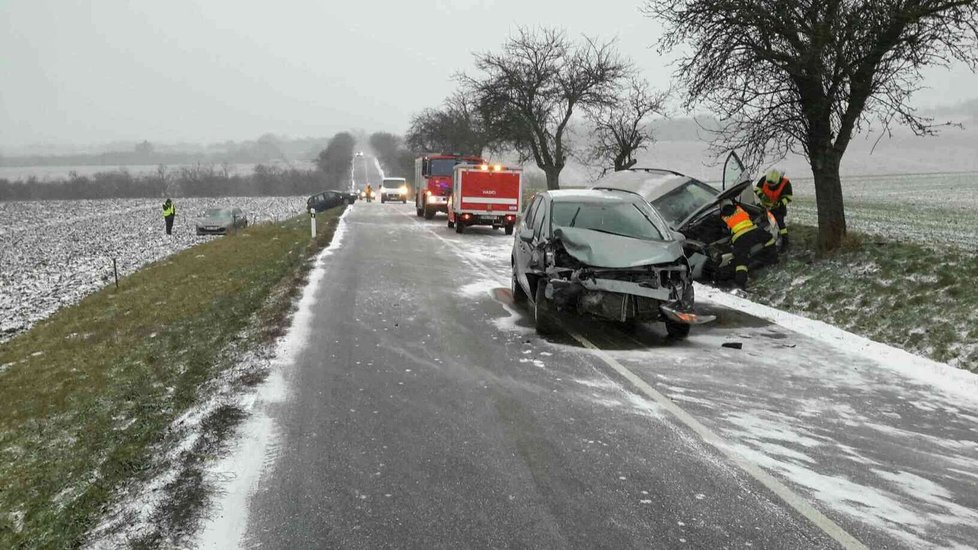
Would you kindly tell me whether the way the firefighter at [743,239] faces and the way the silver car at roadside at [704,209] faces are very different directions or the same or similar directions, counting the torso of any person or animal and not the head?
very different directions

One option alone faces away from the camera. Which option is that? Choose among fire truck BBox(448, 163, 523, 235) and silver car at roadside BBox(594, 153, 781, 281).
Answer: the fire truck

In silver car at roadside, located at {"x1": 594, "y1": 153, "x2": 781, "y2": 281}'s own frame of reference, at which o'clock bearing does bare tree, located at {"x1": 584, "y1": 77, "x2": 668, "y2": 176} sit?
The bare tree is roughly at 7 o'clock from the silver car at roadside.

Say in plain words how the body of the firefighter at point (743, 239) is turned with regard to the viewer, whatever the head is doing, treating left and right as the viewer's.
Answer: facing away from the viewer and to the left of the viewer

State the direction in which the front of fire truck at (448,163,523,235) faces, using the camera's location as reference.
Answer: facing away from the viewer

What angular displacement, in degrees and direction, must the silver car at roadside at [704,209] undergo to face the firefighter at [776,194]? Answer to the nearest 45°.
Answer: approximately 90° to its left

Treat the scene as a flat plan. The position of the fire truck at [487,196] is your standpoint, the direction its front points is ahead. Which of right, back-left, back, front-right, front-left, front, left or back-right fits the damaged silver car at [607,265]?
back

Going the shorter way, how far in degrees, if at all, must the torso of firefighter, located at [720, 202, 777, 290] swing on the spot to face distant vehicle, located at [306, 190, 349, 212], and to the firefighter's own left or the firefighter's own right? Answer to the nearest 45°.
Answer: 0° — they already face it

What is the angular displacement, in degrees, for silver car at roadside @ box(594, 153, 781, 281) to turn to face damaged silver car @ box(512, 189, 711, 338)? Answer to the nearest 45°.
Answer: approximately 45° to its right

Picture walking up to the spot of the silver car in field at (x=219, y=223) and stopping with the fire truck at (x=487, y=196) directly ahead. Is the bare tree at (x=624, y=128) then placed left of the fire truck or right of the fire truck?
left

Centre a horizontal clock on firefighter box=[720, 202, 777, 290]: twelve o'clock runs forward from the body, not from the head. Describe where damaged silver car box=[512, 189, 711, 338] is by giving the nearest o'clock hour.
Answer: The damaged silver car is roughly at 8 o'clock from the firefighter.

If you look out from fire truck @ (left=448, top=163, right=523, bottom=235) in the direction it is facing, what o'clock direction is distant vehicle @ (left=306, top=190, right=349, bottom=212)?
The distant vehicle is roughly at 11 o'clock from the fire truck.

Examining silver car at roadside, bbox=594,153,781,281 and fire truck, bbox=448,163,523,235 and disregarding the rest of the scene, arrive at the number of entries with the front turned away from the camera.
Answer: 1

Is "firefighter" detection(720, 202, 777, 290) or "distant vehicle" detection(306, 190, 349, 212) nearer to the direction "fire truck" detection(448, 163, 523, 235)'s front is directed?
the distant vehicle

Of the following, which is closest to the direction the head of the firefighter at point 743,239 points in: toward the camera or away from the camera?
away from the camera

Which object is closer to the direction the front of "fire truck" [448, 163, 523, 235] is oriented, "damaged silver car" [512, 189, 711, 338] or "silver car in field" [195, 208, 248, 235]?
the silver car in field
